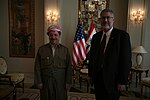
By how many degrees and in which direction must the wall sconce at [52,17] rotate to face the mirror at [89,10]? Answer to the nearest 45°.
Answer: approximately 90° to its left

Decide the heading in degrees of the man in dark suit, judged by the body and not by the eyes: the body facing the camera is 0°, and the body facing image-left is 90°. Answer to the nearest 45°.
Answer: approximately 45°

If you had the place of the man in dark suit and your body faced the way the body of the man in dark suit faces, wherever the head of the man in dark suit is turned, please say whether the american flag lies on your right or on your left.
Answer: on your right

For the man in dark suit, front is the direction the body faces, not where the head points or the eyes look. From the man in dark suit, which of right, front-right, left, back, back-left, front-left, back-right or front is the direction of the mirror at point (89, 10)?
back-right

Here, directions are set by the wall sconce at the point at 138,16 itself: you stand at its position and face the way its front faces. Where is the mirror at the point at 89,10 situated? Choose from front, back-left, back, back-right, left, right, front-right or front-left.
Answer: right

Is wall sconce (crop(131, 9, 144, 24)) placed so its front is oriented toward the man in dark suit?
yes

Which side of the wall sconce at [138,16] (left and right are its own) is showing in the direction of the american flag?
right

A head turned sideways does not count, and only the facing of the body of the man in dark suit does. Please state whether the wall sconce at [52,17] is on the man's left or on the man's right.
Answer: on the man's right

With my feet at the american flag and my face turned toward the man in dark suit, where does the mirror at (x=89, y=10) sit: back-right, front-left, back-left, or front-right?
back-left

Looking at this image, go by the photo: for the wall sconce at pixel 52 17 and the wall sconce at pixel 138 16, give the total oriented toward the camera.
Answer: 2
